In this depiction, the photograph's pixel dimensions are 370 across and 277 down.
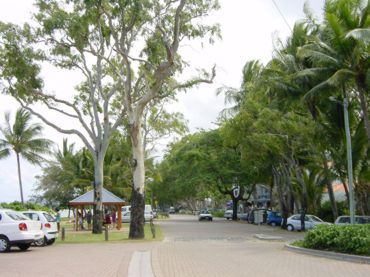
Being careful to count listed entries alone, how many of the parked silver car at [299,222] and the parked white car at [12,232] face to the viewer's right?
1

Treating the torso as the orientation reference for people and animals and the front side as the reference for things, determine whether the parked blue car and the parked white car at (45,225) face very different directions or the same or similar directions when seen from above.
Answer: very different directions

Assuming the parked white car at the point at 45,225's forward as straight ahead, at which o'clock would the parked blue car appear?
The parked blue car is roughly at 3 o'clock from the parked white car.

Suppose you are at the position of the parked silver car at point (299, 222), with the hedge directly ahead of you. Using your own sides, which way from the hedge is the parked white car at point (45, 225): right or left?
right

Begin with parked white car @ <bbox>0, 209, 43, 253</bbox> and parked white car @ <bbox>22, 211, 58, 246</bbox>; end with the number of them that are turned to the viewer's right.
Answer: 0

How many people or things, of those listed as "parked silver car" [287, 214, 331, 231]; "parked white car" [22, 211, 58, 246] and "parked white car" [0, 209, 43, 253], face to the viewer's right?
1

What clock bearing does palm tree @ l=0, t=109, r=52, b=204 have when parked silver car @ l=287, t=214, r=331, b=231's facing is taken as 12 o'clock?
The palm tree is roughly at 6 o'clock from the parked silver car.

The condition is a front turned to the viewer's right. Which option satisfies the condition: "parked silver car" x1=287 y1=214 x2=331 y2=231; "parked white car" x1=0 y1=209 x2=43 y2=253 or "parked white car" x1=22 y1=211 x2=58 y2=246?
the parked silver car

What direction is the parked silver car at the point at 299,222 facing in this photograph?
to the viewer's right

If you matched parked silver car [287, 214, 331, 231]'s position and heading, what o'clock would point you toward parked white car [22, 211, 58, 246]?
The parked white car is roughly at 4 o'clock from the parked silver car.
